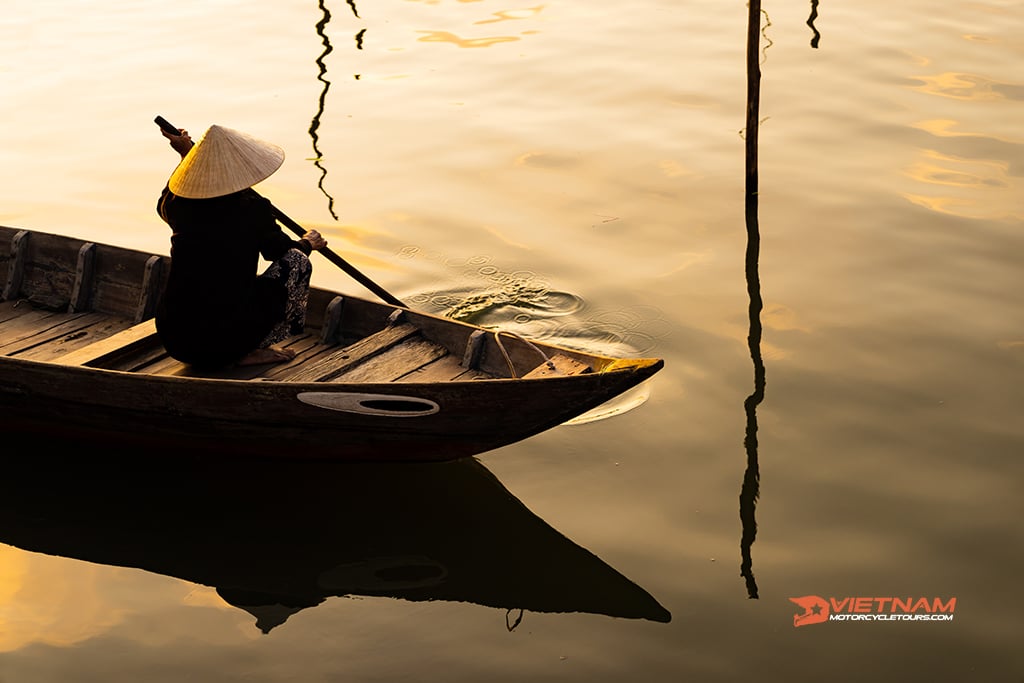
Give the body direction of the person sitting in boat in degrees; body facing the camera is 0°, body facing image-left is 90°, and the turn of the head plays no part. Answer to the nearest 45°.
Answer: approximately 225°
